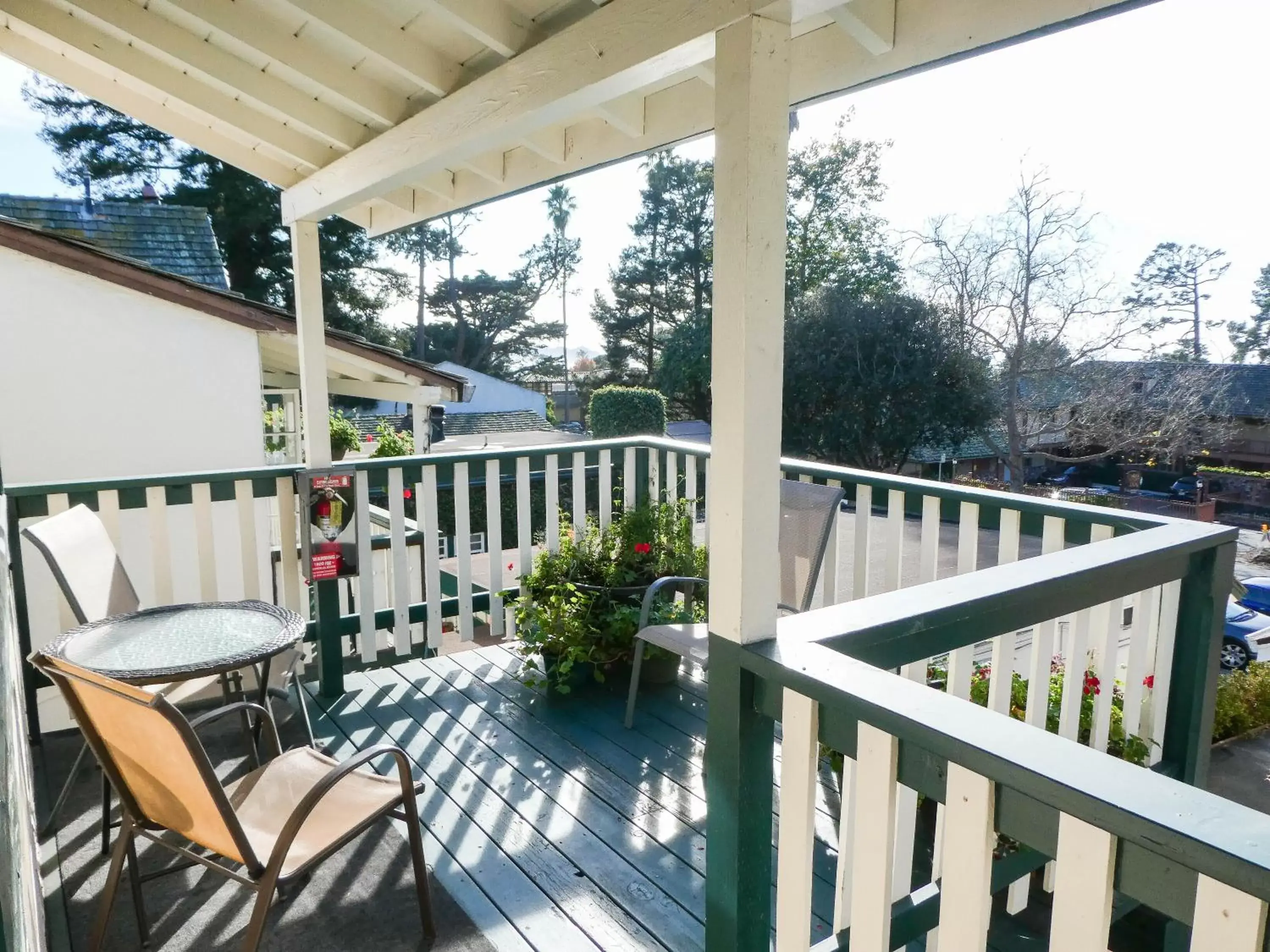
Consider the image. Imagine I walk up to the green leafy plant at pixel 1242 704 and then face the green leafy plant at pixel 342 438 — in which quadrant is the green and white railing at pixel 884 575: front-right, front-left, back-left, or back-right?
front-left

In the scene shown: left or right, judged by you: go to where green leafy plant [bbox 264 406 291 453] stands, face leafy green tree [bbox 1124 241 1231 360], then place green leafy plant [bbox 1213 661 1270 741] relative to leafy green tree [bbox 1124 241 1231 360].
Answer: right

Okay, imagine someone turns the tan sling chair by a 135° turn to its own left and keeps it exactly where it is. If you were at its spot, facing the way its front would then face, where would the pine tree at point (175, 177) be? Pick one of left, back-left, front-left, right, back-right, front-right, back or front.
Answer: right

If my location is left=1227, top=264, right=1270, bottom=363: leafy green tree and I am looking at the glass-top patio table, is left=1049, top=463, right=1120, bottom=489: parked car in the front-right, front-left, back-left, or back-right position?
front-right

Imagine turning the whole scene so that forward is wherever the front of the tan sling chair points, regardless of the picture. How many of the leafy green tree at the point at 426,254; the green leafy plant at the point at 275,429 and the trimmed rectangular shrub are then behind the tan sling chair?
0

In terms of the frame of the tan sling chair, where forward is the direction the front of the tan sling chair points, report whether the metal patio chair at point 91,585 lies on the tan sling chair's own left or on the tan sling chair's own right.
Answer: on the tan sling chair's own left

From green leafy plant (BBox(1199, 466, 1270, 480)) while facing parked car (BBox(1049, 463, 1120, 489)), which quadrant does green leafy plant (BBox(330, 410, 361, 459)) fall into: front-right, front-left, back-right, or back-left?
front-left

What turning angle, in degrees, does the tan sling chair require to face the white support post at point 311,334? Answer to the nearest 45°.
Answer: approximately 45° to its left
